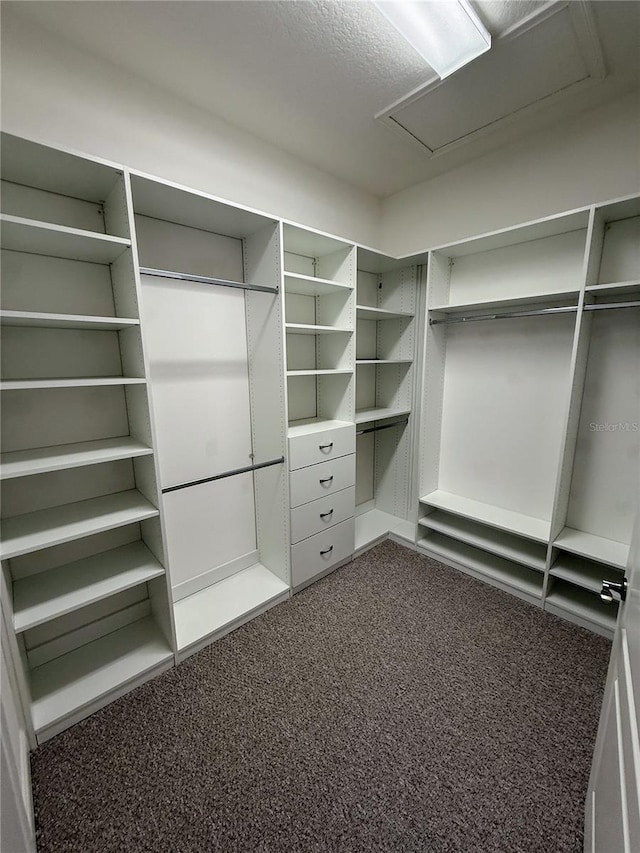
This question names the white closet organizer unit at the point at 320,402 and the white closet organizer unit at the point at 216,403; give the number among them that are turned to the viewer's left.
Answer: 0

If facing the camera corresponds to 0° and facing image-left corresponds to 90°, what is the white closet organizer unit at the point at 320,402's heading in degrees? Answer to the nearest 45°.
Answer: approximately 315°

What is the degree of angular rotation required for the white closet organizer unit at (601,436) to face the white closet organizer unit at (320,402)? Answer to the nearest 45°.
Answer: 0° — it already faces it

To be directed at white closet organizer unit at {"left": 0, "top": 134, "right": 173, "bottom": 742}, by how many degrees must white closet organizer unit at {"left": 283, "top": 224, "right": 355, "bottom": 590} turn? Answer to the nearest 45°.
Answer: approximately 90° to its right

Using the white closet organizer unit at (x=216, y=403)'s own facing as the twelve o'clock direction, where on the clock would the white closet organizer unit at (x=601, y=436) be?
the white closet organizer unit at (x=601, y=436) is roughly at 11 o'clock from the white closet organizer unit at (x=216, y=403).

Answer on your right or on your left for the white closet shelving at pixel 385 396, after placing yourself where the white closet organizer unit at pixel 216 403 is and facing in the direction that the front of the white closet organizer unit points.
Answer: on your left

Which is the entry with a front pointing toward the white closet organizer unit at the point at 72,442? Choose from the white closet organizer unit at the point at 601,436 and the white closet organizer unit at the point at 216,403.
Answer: the white closet organizer unit at the point at 601,436

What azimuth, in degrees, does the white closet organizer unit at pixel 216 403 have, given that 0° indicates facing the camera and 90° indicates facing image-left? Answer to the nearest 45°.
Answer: approximately 315°

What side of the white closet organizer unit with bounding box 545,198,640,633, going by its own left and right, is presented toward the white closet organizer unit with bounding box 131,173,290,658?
front

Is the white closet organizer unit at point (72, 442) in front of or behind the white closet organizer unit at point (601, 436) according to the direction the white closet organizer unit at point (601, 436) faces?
in front

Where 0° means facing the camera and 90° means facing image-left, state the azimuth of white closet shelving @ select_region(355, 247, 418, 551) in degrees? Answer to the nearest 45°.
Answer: approximately 315°
